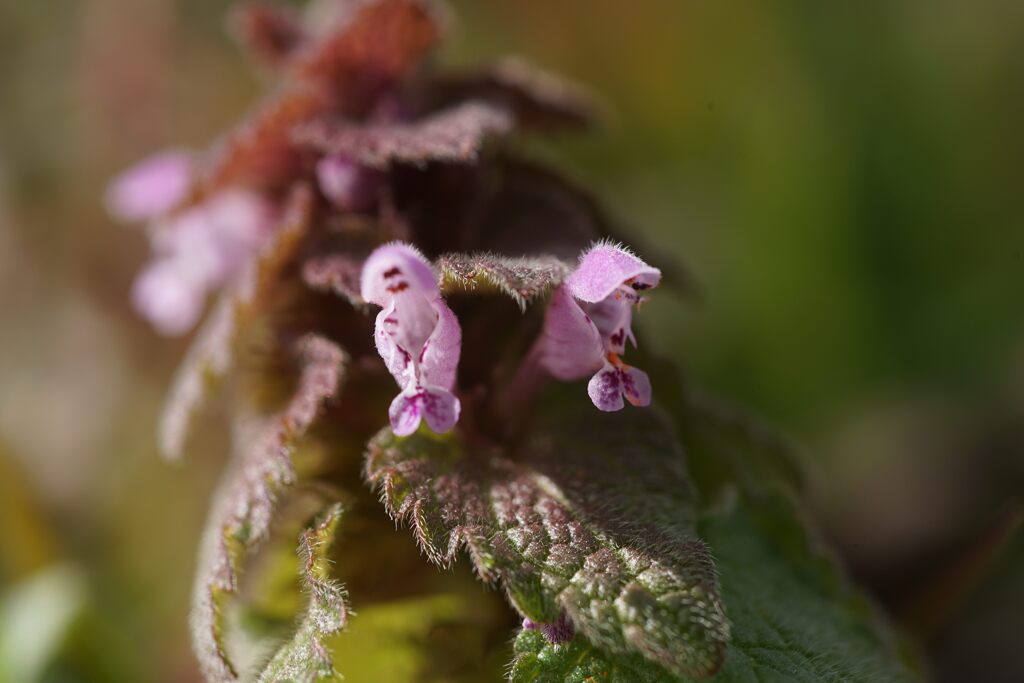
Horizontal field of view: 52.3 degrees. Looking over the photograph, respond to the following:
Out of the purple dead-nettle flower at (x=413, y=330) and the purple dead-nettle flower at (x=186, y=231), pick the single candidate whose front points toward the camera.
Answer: the purple dead-nettle flower at (x=413, y=330)

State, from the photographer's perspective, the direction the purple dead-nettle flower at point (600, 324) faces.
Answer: facing the viewer and to the right of the viewer

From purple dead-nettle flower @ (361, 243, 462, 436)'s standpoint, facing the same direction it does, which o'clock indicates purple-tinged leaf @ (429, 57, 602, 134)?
The purple-tinged leaf is roughly at 6 o'clock from the purple dead-nettle flower.

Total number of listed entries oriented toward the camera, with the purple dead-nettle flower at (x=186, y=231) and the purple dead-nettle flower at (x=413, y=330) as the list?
1

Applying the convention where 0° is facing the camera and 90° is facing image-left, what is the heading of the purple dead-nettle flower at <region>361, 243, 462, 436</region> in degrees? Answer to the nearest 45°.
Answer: approximately 0°

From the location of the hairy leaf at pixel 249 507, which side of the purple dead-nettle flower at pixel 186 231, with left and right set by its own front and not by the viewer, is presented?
left

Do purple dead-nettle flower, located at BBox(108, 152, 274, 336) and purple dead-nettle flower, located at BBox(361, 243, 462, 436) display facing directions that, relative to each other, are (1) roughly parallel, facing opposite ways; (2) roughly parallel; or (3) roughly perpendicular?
roughly perpendicular

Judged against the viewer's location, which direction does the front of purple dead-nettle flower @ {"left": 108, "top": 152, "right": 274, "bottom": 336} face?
facing to the left of the viewer

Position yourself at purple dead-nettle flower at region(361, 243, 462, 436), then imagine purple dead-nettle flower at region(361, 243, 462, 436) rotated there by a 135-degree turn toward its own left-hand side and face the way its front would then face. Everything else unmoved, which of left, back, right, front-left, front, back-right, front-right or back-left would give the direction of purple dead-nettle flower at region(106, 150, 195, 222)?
left
